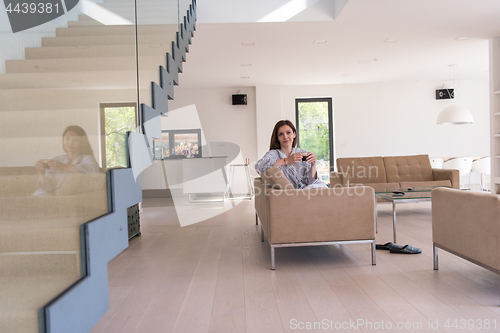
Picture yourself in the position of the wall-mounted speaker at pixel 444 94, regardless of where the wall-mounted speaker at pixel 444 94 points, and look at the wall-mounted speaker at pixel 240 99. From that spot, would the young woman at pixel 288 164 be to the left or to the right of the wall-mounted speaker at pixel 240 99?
left

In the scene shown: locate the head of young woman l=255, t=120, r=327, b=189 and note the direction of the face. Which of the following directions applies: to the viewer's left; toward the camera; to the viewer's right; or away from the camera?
toward the camera

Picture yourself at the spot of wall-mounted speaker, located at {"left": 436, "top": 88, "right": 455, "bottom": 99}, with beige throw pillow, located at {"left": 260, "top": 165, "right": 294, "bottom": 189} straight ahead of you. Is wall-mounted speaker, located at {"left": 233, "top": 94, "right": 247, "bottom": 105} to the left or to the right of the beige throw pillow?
right

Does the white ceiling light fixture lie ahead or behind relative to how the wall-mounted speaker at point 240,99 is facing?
ahead

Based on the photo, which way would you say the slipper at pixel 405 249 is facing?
to the viewer's right

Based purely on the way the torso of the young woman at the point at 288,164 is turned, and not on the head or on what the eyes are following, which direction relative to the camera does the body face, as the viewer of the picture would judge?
toward the camera

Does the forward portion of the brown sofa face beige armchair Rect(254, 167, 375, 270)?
yes

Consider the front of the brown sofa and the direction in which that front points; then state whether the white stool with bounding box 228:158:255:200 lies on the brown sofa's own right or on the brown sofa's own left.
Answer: on the brown sofa's own right

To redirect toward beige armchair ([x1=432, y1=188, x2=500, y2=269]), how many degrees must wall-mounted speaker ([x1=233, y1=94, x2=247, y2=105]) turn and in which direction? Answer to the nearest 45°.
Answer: approximately 45° to its right

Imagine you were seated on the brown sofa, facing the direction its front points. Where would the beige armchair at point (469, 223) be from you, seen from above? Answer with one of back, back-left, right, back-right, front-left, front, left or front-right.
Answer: front

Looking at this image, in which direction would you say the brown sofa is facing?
toward the camera
